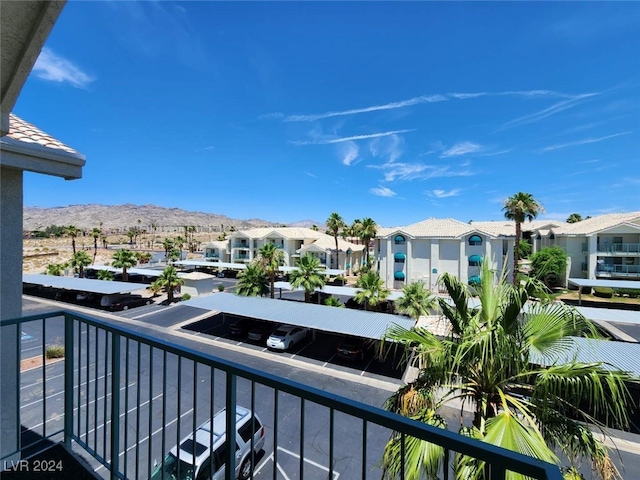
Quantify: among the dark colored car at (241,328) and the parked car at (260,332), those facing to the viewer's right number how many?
0

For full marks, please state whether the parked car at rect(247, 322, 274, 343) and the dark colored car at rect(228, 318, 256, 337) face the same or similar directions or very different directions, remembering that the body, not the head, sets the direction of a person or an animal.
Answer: same or similar directions

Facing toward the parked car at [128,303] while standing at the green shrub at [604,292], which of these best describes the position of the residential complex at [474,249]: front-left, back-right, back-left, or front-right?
front-right
